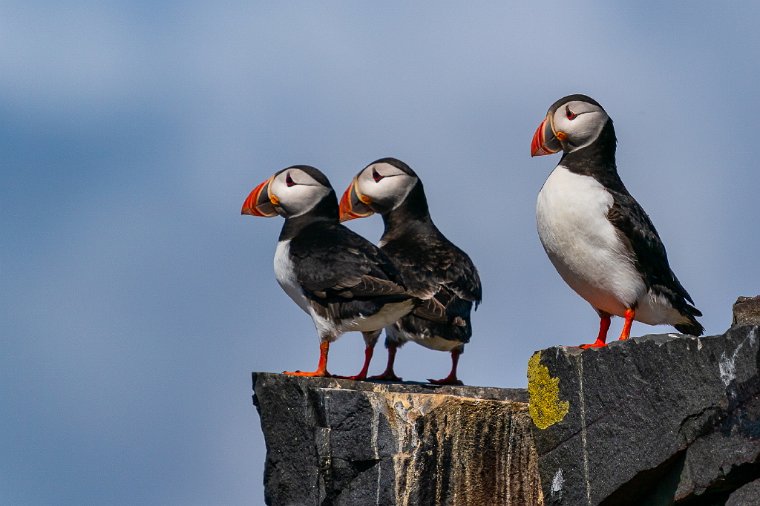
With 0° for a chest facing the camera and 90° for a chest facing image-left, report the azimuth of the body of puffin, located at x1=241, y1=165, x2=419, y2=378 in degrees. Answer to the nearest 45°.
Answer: approximately 90°

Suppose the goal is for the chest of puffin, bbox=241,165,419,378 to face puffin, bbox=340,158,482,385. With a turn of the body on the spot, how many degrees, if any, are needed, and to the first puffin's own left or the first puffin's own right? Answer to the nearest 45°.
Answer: approximately 135° to the first puffin's own right

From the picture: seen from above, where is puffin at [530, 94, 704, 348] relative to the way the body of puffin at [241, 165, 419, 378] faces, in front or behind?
behind
